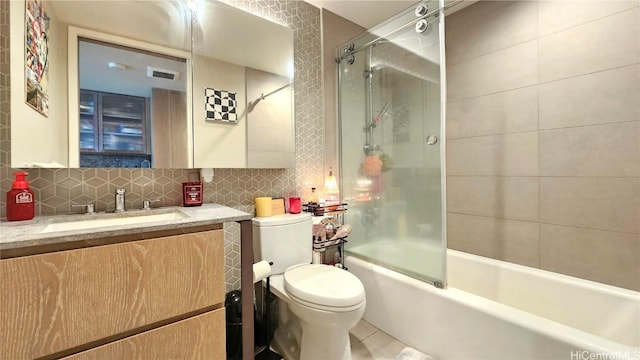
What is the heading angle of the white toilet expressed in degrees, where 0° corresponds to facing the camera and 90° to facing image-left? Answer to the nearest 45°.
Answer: approximately 315°

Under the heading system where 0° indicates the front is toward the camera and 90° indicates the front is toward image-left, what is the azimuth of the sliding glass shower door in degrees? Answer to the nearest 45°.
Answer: approximately 45°

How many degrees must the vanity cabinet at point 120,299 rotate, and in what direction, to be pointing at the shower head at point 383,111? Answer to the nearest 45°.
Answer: approximately 45° to its left

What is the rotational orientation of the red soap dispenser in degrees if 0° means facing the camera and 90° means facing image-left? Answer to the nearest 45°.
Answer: approximately 315°

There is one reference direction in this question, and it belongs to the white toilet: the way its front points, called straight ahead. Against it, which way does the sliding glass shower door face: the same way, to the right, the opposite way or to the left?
to the right
